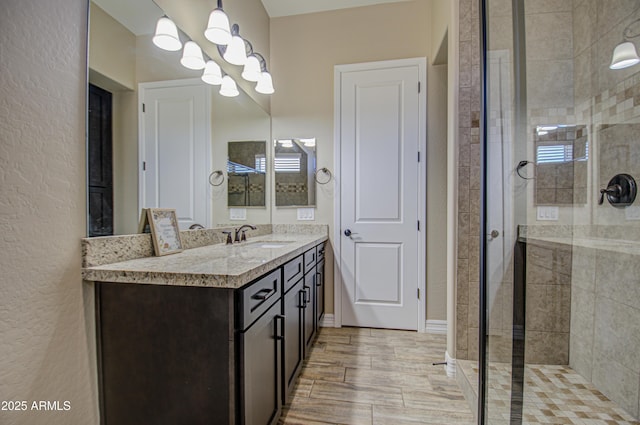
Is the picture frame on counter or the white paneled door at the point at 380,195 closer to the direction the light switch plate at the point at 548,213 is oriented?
the picture frame on counter

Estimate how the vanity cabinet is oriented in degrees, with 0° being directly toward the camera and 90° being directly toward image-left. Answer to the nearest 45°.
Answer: approximately 315°

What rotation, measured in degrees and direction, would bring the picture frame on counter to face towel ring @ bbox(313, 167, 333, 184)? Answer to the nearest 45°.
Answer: approximately 90° to its left

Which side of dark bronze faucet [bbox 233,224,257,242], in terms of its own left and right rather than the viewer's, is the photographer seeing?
right

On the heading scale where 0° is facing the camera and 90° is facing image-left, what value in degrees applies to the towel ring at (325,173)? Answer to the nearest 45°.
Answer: approximately 0°

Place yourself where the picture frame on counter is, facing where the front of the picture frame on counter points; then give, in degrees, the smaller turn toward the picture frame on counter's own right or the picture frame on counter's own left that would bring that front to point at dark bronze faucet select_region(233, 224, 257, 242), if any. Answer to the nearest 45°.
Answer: approximately 90° to the picture frame on counter's own left

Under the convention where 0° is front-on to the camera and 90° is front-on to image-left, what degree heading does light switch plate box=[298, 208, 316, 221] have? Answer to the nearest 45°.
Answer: approximately 0°
